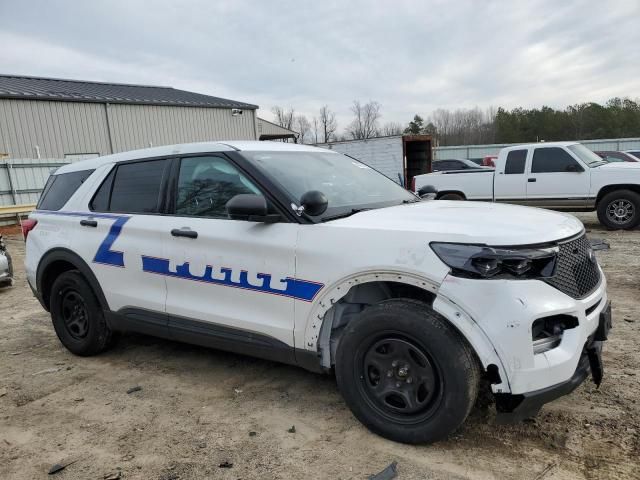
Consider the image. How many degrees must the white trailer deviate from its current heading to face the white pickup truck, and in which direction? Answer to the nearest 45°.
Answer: approximately 135° to its left

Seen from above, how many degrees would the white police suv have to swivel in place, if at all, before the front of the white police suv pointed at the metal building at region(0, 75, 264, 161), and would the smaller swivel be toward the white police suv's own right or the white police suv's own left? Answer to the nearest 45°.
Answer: approximately 180°

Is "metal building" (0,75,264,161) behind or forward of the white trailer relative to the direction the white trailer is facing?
forward

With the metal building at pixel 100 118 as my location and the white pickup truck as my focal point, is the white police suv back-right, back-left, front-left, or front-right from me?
front-right

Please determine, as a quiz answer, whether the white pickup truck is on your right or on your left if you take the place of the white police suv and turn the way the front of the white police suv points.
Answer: on your left

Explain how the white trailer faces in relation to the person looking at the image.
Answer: facing away from the viewer and to the left of the viewer

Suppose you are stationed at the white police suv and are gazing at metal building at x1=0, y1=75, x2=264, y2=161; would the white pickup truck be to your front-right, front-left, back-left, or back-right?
front-right

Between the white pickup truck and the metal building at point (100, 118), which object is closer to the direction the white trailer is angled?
the metal building

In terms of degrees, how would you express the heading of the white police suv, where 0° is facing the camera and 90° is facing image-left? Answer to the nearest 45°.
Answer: approximately 315°

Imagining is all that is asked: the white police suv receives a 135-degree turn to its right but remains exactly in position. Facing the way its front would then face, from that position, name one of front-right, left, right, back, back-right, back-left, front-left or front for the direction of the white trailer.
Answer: right
